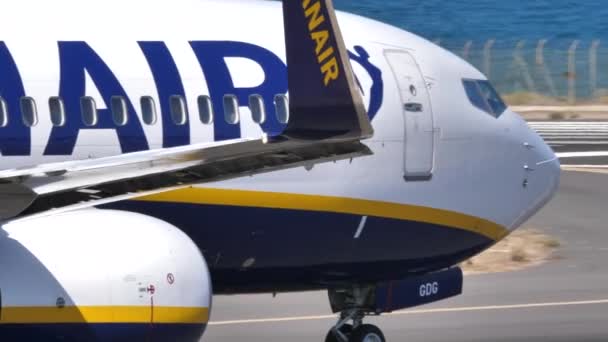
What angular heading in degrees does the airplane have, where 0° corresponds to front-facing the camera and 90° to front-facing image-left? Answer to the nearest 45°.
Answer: approximately 225°
